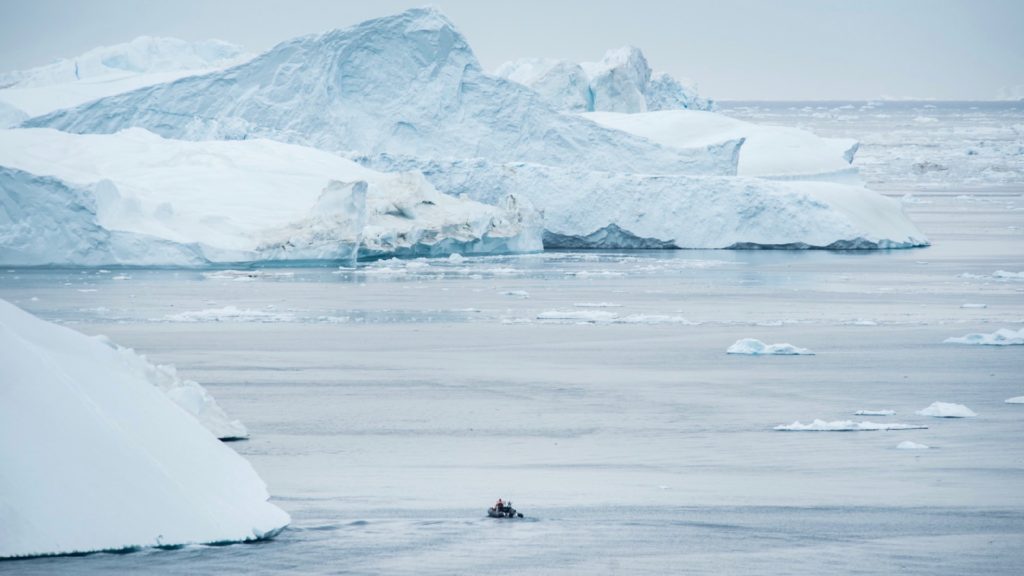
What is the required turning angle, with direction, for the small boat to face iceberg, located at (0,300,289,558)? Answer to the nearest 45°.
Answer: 0° — it already faces it

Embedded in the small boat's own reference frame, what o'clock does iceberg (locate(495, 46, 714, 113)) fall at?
The iceberg is roughly at 3 o'clock from the small boat.

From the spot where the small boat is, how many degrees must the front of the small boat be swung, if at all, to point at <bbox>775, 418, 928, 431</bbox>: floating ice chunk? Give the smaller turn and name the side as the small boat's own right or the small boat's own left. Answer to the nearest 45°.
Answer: approximately 135° to the small boat's own right

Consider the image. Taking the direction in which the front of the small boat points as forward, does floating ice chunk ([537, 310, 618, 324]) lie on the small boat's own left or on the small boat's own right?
on the small boat's own right

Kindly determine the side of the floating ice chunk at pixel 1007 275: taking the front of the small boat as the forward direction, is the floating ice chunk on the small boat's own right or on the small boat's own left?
on the small boat's own right

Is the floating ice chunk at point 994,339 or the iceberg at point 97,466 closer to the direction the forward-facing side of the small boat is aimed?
the iceberg

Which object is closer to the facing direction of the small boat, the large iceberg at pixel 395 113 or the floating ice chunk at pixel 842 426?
the large iceberg

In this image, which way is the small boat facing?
to the viewer's left

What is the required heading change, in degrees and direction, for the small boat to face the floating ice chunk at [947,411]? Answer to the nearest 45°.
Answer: approximately 135° to its right

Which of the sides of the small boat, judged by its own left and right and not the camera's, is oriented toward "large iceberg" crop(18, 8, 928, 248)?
right

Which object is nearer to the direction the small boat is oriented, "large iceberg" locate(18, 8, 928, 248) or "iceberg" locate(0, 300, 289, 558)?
the iceberg

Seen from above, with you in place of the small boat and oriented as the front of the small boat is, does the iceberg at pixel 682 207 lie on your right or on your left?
on your right
